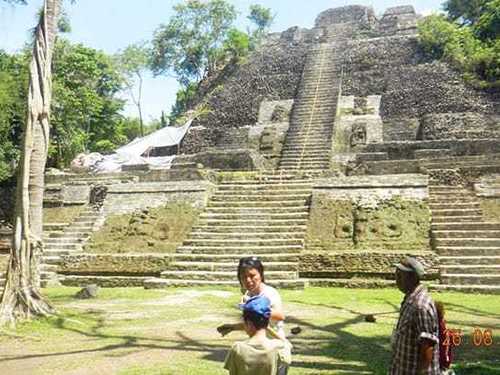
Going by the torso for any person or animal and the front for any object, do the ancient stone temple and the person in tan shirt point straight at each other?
yes

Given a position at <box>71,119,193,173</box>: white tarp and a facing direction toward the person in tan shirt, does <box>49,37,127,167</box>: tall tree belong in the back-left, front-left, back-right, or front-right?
back-right

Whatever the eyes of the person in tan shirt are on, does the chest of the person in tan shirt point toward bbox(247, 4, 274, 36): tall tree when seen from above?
yes

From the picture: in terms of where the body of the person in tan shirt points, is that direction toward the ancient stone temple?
yes

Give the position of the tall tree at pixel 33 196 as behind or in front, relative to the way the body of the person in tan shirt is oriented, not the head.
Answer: in front

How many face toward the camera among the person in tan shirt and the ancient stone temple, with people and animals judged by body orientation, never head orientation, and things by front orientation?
1

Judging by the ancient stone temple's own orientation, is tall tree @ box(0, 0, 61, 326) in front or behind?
in front

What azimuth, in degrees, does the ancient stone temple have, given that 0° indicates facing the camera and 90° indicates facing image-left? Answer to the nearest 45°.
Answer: approximately 0°

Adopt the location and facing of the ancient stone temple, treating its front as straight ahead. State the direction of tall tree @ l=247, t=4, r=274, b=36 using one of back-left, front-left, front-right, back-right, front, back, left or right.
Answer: back

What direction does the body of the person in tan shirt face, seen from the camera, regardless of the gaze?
away from the camera

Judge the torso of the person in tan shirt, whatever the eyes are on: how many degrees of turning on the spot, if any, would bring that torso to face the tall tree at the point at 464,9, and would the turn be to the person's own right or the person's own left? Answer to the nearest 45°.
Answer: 0° — they already face it

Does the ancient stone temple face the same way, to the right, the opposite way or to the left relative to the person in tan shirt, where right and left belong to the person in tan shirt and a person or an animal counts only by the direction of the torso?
the opposite way
